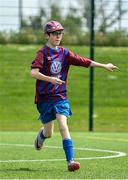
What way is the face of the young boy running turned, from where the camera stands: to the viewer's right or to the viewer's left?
to the viewer's right

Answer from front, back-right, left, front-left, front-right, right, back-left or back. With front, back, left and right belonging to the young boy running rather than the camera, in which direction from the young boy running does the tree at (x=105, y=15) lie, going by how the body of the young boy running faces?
back-left

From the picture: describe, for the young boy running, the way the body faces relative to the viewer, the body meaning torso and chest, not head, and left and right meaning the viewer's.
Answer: facing the viewer and to the right of the viewer
